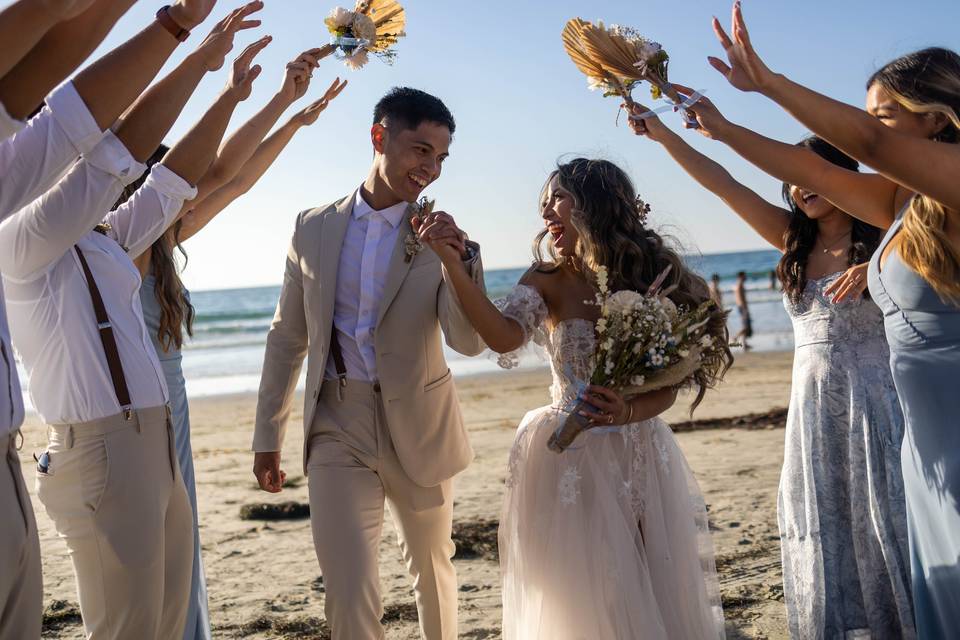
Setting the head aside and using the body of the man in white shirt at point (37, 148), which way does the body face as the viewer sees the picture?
to the viewer's right

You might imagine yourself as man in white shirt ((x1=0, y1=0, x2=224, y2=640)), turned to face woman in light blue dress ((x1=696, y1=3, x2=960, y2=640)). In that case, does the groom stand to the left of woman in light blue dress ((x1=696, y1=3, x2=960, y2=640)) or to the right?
left

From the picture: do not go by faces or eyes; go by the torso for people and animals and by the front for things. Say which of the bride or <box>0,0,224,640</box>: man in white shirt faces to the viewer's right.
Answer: the man in white shirt

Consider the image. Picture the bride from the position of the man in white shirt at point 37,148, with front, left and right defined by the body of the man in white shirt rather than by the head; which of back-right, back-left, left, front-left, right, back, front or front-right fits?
front-left

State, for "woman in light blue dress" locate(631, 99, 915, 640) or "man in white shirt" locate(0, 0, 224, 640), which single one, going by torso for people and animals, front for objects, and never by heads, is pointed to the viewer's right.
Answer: the man in white shirt

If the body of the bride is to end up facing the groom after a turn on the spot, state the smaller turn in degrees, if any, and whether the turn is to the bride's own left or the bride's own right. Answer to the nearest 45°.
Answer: approximately 45° to the bride's own right

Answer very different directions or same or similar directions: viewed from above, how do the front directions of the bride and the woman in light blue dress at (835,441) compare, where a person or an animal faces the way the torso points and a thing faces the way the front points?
same or similar directions

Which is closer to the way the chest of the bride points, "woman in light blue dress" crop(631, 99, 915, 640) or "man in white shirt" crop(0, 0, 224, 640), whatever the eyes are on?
the man in white shirt

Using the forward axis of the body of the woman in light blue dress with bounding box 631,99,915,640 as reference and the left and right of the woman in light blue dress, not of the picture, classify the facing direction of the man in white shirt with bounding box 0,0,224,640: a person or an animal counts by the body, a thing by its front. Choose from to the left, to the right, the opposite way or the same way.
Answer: the opposite way

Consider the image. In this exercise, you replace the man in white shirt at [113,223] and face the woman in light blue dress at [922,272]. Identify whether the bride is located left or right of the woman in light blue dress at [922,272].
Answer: left

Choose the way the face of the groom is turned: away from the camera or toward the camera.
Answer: toward the camera

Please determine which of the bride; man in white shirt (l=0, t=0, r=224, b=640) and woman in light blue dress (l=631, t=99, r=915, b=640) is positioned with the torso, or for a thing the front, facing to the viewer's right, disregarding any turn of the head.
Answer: the man in white shirt

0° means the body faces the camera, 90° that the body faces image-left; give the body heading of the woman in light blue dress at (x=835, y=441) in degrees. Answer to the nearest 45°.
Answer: approximately 45°

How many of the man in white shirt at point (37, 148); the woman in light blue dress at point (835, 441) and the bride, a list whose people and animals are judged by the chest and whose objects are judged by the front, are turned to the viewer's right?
1

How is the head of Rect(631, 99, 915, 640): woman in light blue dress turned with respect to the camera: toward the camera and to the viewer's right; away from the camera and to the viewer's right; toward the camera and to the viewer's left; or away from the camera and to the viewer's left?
toward the camera and to the viewer's left

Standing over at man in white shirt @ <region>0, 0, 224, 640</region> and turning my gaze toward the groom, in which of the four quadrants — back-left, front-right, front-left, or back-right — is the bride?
front-right

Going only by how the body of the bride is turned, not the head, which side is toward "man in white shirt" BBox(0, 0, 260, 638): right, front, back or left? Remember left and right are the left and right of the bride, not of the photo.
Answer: right

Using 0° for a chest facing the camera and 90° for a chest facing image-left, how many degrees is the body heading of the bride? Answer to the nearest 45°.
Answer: approximately 45°

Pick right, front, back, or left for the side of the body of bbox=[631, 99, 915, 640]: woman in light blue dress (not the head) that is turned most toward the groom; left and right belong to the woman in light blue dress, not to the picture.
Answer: front
